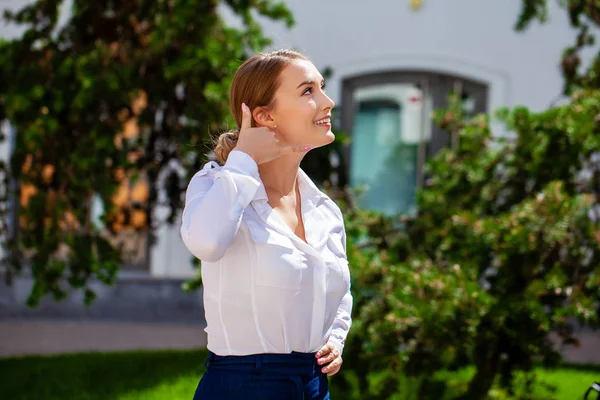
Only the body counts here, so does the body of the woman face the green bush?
no

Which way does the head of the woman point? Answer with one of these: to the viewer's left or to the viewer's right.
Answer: to the viewer's right

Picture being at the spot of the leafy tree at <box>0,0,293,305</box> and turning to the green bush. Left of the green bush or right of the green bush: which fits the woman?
right

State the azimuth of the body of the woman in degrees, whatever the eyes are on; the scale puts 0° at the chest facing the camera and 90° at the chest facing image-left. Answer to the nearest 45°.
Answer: approximately 315°

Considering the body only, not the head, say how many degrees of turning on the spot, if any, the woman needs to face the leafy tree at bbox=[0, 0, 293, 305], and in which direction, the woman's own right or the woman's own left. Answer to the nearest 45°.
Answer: approximately 135° to the woman's own left
